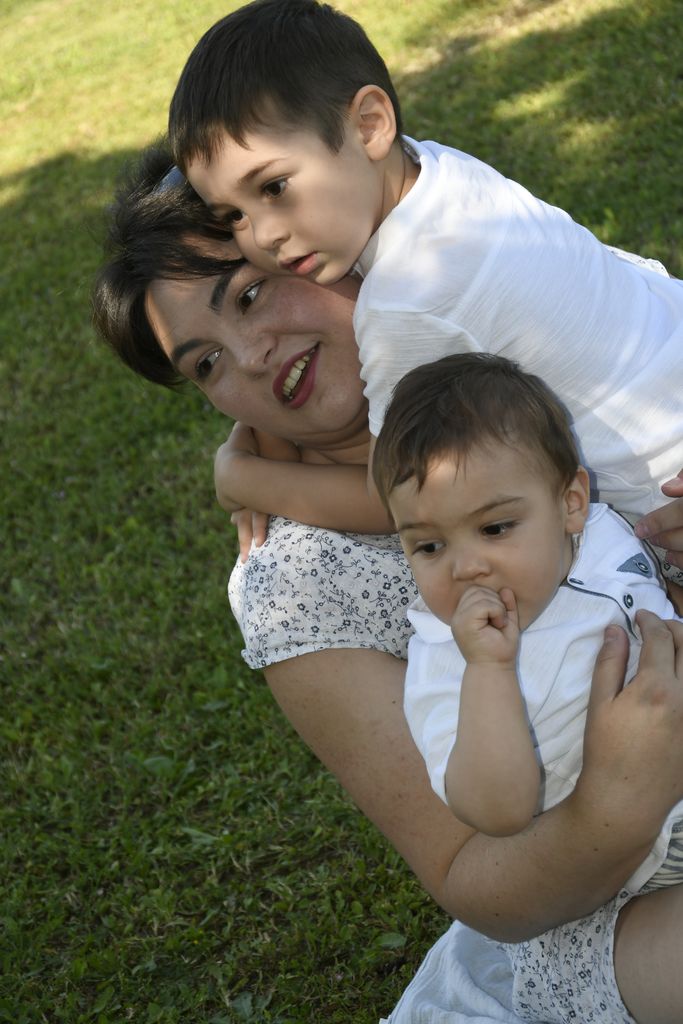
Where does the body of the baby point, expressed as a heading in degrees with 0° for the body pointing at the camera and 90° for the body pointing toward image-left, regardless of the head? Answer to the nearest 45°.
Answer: approximately 45°

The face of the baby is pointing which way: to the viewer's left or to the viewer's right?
to the viewer's left

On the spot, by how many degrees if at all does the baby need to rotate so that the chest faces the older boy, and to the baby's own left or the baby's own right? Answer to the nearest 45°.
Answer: approximately 135° to the baby's own right
